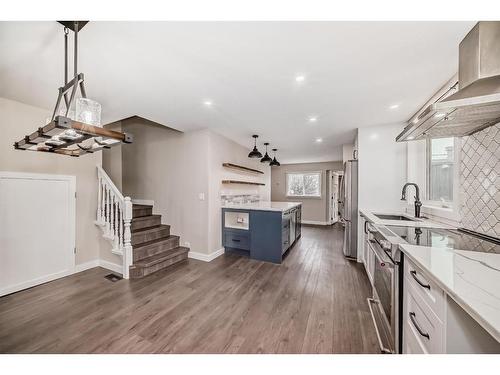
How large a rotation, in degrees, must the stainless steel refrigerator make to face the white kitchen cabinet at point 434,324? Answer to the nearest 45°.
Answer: approximately 90° to its left

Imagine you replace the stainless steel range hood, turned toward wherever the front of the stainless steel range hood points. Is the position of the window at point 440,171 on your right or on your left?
on your right

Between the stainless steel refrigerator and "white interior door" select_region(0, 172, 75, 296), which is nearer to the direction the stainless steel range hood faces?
the white interior door

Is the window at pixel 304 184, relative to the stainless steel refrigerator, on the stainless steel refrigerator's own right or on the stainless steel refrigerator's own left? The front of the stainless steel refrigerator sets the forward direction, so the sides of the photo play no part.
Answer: on the stainless steel refrigerator's own right

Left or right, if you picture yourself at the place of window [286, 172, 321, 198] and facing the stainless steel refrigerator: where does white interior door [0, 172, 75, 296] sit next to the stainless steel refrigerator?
right

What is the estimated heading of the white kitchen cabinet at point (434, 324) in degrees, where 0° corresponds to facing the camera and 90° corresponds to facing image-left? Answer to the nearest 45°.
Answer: approximately 45°

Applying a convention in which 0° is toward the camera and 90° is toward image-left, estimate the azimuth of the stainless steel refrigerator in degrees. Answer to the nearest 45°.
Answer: approximately 90°

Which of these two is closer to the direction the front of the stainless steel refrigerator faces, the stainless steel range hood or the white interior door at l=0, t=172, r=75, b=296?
the white interior door

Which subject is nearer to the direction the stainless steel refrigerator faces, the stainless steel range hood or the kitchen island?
the kitchen island

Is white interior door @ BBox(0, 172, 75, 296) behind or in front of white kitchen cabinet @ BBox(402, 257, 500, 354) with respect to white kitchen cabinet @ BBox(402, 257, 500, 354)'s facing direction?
in front

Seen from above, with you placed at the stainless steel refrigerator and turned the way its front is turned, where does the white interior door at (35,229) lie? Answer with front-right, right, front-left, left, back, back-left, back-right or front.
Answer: front-left

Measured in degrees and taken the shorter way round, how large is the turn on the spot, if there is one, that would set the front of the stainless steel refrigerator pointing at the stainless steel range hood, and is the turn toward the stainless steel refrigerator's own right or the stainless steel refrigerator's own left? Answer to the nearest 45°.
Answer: approximately 90° to the stainless steel refrigerator's own left

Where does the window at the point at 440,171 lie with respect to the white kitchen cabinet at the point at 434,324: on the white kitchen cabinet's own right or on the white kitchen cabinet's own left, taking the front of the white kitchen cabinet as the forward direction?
on the white kitchen cabinet's own right
